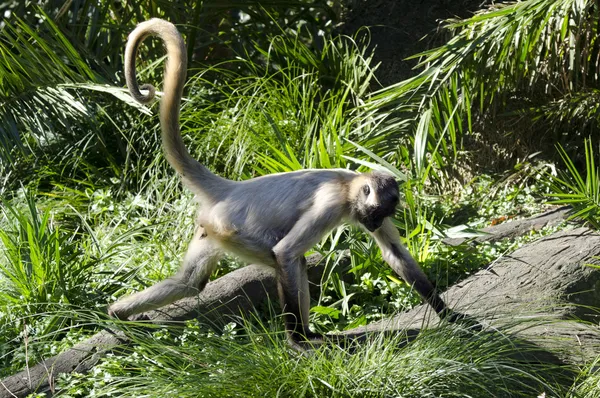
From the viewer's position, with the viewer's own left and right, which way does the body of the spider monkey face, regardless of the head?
facing to the right of the viewer
